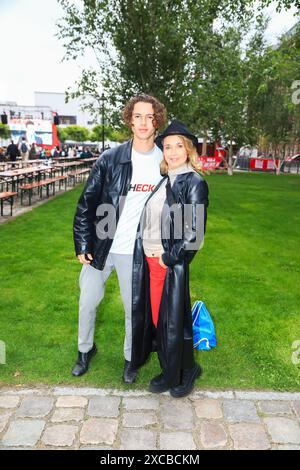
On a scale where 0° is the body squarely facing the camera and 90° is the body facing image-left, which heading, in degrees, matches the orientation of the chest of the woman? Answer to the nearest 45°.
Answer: approximately 45°

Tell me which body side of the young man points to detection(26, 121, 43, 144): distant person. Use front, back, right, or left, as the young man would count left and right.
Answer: back

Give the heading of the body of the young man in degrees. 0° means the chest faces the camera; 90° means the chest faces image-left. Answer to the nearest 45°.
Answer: approximately 0°

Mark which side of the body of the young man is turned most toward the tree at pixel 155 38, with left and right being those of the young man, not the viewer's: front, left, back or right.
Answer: back
